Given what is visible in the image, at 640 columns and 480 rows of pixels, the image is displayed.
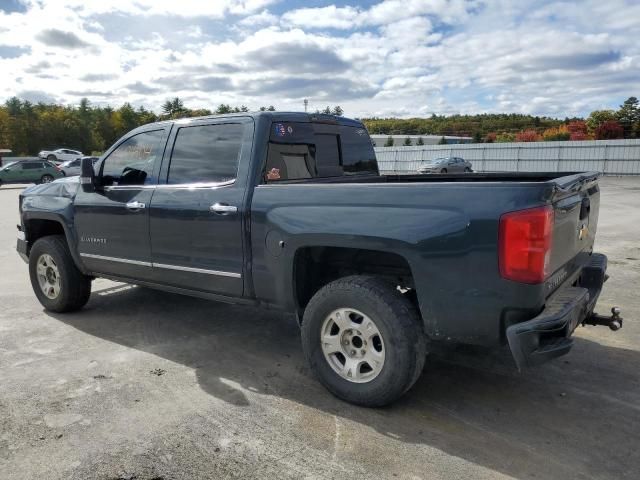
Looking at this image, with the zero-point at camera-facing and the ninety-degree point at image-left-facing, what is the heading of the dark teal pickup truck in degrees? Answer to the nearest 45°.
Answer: approximately 135°

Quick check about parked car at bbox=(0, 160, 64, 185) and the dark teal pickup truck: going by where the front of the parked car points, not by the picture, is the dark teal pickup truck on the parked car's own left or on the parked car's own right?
on the parked car's own left

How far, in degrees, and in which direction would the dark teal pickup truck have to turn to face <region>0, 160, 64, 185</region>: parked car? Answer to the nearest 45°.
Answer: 0° — it already faces it

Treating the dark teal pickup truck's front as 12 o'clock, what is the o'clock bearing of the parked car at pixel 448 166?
The parked car is roughly at 2 o'clock from the dark teal pickup truck.

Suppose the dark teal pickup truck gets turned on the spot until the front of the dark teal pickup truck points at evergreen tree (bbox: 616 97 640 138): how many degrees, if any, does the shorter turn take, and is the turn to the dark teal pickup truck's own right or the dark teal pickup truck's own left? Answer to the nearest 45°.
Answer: approximately 90° to the dark teal pickup truck's own right

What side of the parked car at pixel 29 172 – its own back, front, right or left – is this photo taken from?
left

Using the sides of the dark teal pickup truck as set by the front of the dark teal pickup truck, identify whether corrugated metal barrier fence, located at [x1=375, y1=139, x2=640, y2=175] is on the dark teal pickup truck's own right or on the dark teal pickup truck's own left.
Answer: on the dark teal pickup truck's own right
